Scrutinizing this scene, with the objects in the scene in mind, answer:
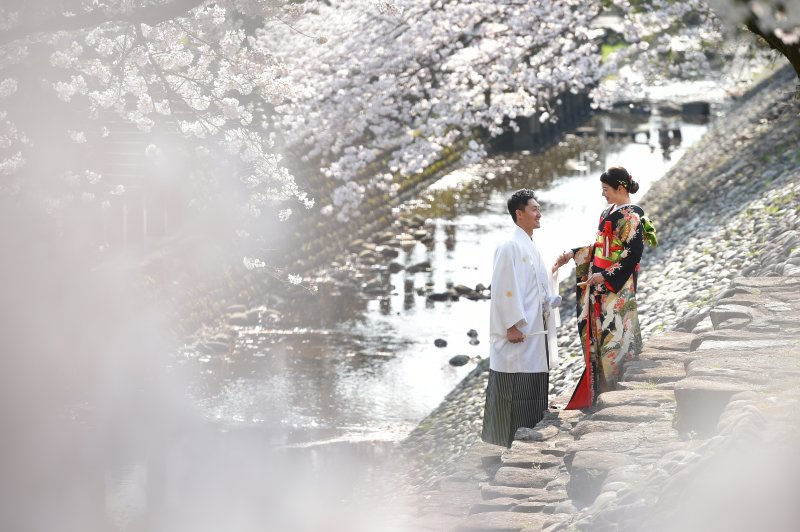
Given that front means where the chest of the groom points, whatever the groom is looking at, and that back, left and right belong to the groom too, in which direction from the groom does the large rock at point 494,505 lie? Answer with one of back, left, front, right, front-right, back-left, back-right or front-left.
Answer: right

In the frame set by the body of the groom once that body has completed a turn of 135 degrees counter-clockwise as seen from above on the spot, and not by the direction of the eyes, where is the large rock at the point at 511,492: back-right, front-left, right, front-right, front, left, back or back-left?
back-left

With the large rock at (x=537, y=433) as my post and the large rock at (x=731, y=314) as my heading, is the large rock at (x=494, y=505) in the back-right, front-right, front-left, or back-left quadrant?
back-right

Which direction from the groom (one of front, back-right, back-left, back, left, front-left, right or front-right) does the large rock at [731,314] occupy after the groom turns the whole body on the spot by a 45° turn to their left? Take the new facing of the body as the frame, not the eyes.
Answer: front-right

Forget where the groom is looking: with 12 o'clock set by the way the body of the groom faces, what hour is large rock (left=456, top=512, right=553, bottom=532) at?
The large rock is roughly at 3 o'clock from the groom.

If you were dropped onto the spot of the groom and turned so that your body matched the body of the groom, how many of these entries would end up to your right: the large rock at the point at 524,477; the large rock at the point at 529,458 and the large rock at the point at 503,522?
3

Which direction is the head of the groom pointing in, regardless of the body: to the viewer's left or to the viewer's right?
to the viewer's right

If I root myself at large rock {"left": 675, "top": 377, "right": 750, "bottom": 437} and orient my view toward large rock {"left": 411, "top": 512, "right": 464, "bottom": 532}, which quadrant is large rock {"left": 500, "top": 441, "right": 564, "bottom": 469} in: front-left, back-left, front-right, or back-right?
front-right

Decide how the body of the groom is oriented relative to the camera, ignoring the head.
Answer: to the viewer's right

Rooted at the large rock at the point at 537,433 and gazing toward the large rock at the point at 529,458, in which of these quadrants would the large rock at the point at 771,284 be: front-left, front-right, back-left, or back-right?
back-left
